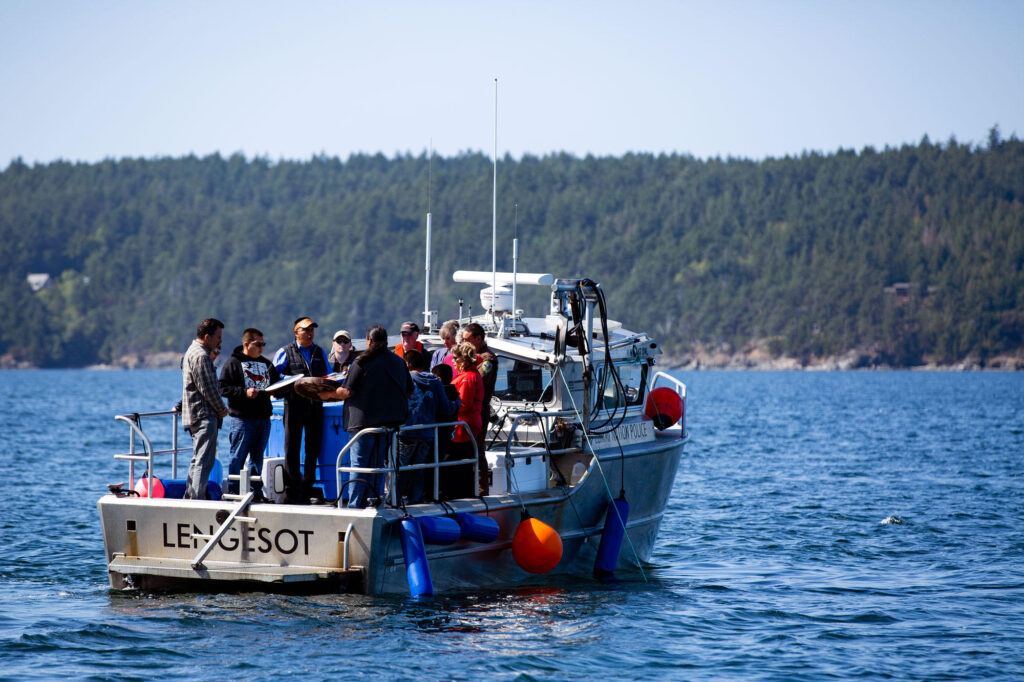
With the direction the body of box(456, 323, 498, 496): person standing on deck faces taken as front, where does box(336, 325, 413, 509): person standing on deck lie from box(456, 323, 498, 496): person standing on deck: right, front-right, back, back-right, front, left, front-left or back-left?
front-left

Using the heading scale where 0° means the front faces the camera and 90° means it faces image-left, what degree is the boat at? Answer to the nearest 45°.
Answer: approximately 225°

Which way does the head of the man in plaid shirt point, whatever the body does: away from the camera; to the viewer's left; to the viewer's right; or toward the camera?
to the viewer's right

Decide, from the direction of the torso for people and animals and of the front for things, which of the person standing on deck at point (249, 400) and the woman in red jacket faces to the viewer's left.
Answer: the woman in red jacket

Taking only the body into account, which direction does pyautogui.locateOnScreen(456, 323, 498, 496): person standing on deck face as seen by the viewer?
to the viewer's left

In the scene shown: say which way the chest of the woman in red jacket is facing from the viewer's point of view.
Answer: to the viewer's left

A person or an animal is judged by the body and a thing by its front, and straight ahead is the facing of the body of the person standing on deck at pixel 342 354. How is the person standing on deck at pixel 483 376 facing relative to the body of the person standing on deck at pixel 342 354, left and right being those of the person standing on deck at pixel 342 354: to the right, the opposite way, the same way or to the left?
to the right

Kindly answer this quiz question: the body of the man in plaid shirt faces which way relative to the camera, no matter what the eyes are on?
to the viewer's right
